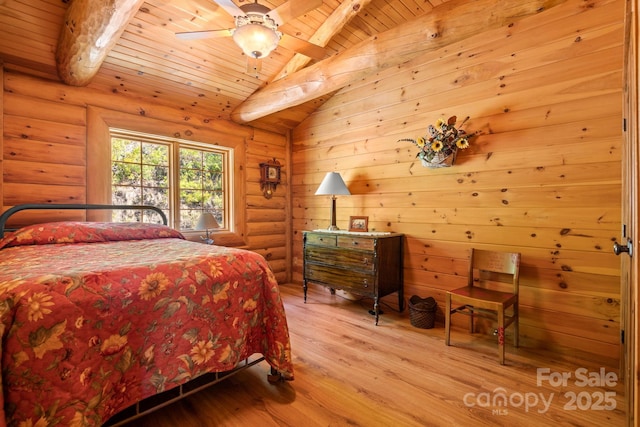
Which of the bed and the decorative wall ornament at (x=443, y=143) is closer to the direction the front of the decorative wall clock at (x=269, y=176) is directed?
the decorative wall ornament

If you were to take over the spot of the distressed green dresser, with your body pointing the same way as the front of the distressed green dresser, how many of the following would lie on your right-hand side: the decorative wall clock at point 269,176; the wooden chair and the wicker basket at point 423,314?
1

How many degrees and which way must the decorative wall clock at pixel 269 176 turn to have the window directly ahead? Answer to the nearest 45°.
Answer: approximately 90° to its right

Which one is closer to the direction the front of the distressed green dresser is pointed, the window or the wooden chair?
the window

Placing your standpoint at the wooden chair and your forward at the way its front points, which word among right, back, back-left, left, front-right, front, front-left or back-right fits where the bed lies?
front

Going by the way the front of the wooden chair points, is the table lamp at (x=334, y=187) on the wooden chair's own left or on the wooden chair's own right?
on the wooden chair's own right

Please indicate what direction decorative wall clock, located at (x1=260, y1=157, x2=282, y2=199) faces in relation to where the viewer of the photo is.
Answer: facing the viewer and to the right of the viewer

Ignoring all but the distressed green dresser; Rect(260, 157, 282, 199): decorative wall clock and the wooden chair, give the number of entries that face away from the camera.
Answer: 0

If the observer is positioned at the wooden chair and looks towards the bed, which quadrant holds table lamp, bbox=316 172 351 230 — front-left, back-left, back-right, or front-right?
front-right

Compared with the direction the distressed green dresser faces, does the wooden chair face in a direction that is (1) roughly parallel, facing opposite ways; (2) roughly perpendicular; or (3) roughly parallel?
roughly parallel

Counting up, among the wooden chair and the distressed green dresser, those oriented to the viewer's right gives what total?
0

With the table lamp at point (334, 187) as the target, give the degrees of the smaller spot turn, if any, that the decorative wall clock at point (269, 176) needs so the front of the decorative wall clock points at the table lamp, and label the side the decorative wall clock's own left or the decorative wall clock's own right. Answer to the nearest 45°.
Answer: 0° — it already faces it

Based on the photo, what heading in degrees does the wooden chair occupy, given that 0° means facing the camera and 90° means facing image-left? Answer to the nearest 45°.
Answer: approximately 45°

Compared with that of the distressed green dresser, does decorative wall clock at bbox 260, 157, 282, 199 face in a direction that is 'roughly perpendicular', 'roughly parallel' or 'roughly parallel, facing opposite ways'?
roughly perpendicular
